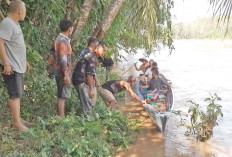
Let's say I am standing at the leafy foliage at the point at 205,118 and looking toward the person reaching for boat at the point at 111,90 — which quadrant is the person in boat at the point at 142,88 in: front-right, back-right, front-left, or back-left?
front-right

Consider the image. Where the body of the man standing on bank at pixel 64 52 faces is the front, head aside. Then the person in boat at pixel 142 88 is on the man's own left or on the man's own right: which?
on the man's own left

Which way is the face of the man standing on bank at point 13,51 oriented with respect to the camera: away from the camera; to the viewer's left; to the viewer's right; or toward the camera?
to the viewer's right

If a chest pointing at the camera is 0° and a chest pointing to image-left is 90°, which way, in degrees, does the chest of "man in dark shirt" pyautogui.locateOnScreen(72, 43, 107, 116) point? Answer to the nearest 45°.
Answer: approximately 270°

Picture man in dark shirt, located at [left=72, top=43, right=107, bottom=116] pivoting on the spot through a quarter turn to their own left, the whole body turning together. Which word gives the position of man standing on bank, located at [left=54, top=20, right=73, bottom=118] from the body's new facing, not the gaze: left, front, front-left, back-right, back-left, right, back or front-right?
back-left

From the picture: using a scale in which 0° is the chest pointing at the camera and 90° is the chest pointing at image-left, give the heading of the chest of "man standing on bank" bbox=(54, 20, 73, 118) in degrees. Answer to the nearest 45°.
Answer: approximately 270°

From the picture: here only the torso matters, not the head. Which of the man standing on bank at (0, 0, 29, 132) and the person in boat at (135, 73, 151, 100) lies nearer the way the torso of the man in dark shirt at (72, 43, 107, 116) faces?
the person in boat

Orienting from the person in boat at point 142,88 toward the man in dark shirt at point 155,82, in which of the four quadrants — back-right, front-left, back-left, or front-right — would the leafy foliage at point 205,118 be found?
front-right

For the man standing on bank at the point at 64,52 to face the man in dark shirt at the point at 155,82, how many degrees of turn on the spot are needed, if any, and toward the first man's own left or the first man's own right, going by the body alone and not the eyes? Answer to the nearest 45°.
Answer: approximately 45° to the first man's own left

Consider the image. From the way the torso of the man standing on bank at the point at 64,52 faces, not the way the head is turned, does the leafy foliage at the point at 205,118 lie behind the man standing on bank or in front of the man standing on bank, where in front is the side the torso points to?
in front
